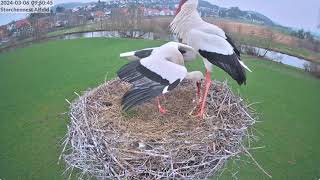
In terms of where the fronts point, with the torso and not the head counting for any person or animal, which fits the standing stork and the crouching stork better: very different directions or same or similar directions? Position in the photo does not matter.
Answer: very different directions

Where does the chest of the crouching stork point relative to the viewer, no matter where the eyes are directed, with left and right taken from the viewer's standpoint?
facing to the right of the viewer

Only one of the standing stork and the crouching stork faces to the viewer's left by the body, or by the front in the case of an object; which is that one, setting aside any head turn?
the standing stork

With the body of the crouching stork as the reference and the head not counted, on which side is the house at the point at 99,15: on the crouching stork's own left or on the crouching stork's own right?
on the crouching stork's own left

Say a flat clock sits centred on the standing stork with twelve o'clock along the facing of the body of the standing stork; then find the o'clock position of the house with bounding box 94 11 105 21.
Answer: The house is roughly at 2 o'clock from the standing stork.

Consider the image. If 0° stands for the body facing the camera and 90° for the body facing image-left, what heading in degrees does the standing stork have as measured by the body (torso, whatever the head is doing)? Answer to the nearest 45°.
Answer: approximately 90°

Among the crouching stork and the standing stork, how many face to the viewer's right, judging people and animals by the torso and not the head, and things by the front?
1
